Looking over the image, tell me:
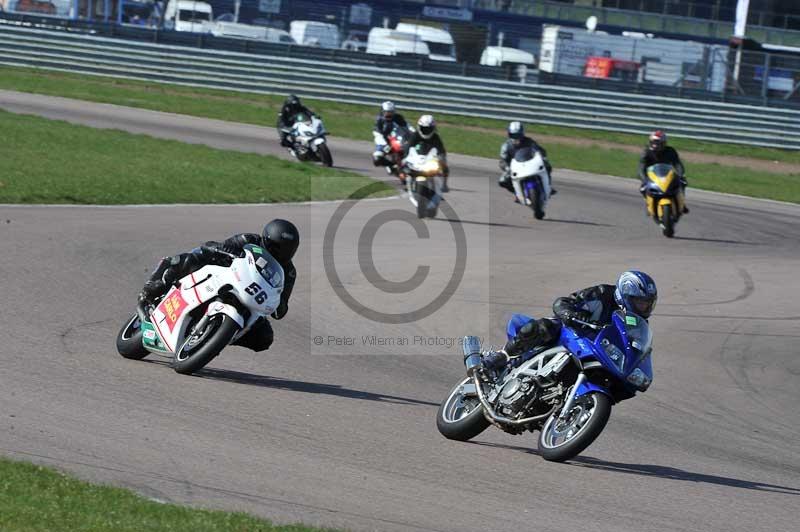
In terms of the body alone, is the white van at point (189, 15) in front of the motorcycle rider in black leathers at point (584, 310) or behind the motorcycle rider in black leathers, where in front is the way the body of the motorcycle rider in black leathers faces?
behind

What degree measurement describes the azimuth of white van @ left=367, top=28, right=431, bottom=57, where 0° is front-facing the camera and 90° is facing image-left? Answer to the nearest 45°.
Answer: approximately 270°

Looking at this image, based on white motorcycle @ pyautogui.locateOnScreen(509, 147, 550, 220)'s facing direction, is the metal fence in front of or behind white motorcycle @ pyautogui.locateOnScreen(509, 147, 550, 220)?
behind

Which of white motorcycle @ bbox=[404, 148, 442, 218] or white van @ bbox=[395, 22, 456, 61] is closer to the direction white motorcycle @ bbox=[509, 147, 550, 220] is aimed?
the white motorcycle

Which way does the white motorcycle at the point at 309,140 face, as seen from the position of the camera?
facing the viewer and to the right of the viewer

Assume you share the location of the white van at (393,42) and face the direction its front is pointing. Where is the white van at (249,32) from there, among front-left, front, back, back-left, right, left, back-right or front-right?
back

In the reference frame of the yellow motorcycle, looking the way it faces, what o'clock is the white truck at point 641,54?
The white truck is roughly at 6 o'clock from the yellow motorcycle.

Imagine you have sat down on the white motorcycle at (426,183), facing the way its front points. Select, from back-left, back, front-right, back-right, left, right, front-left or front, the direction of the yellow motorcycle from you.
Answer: left

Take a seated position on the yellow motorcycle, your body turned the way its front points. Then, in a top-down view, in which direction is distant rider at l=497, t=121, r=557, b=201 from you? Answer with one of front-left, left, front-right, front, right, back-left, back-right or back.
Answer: right

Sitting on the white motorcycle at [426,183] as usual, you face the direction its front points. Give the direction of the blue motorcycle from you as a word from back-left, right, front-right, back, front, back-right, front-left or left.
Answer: front

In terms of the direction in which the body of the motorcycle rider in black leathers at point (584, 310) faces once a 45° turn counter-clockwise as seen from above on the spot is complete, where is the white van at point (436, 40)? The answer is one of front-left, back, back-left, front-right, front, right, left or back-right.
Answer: left

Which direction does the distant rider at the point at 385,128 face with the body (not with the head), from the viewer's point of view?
toward the camera

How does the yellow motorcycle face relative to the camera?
toward the camera

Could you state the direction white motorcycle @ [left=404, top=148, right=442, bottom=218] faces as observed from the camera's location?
facing the viewer

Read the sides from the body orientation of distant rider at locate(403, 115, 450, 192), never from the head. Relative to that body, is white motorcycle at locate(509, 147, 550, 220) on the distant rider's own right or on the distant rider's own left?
on the distant rider's own left

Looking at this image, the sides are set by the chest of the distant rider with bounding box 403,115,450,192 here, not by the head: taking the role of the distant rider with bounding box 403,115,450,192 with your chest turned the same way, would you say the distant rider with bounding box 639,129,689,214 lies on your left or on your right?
on your left
